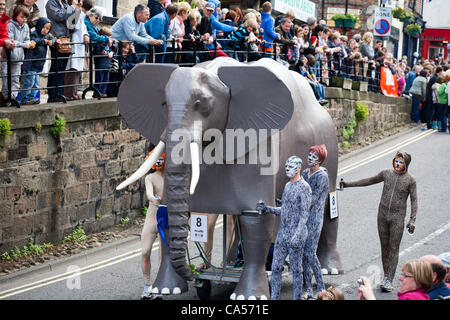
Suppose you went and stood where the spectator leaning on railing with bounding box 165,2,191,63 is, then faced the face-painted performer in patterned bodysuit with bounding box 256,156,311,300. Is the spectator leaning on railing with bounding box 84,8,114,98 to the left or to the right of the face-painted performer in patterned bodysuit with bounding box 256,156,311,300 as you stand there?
right

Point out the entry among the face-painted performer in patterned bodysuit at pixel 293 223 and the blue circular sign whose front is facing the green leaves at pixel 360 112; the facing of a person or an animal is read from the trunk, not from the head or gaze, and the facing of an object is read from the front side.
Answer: the blue circular sign

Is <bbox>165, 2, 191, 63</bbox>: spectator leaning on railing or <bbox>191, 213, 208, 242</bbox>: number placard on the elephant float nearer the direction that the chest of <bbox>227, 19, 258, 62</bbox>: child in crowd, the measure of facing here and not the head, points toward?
the number placard on the elephant float

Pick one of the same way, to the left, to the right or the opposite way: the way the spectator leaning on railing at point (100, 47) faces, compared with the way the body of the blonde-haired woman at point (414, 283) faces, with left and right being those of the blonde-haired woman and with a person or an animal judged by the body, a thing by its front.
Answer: the opposite way

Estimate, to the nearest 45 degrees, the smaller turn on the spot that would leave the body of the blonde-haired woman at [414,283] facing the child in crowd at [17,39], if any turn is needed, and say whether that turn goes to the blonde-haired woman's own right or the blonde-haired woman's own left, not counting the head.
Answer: approximately 45° to the blonde-haired woman's own right

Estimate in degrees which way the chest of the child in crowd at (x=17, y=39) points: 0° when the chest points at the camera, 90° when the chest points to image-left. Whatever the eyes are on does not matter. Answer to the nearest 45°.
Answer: approximately 315°

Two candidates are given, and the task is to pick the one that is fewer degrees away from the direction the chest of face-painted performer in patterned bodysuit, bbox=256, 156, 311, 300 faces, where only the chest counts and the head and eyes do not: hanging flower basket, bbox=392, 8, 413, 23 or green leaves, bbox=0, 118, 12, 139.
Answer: the green leaves

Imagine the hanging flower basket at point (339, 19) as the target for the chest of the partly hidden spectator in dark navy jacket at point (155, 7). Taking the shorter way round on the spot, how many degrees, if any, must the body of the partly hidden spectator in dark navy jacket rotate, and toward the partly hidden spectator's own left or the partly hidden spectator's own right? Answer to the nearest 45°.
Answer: approximately 90° to the partly hidden spectator's own left

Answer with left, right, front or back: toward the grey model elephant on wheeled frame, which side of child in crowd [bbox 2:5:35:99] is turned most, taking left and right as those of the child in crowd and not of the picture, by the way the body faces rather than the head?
front

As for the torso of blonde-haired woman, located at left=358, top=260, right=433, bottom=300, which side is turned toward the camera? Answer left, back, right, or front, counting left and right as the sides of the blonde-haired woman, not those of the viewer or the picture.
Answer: left

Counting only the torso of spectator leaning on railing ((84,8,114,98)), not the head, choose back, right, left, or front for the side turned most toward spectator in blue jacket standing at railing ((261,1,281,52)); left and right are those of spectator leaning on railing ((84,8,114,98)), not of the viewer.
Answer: left

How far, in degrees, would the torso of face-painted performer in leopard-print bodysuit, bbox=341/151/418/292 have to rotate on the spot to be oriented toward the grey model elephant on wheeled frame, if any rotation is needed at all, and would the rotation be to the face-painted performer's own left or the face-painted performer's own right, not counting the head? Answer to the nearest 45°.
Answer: approximately 45° to the face-painted performer's own right
